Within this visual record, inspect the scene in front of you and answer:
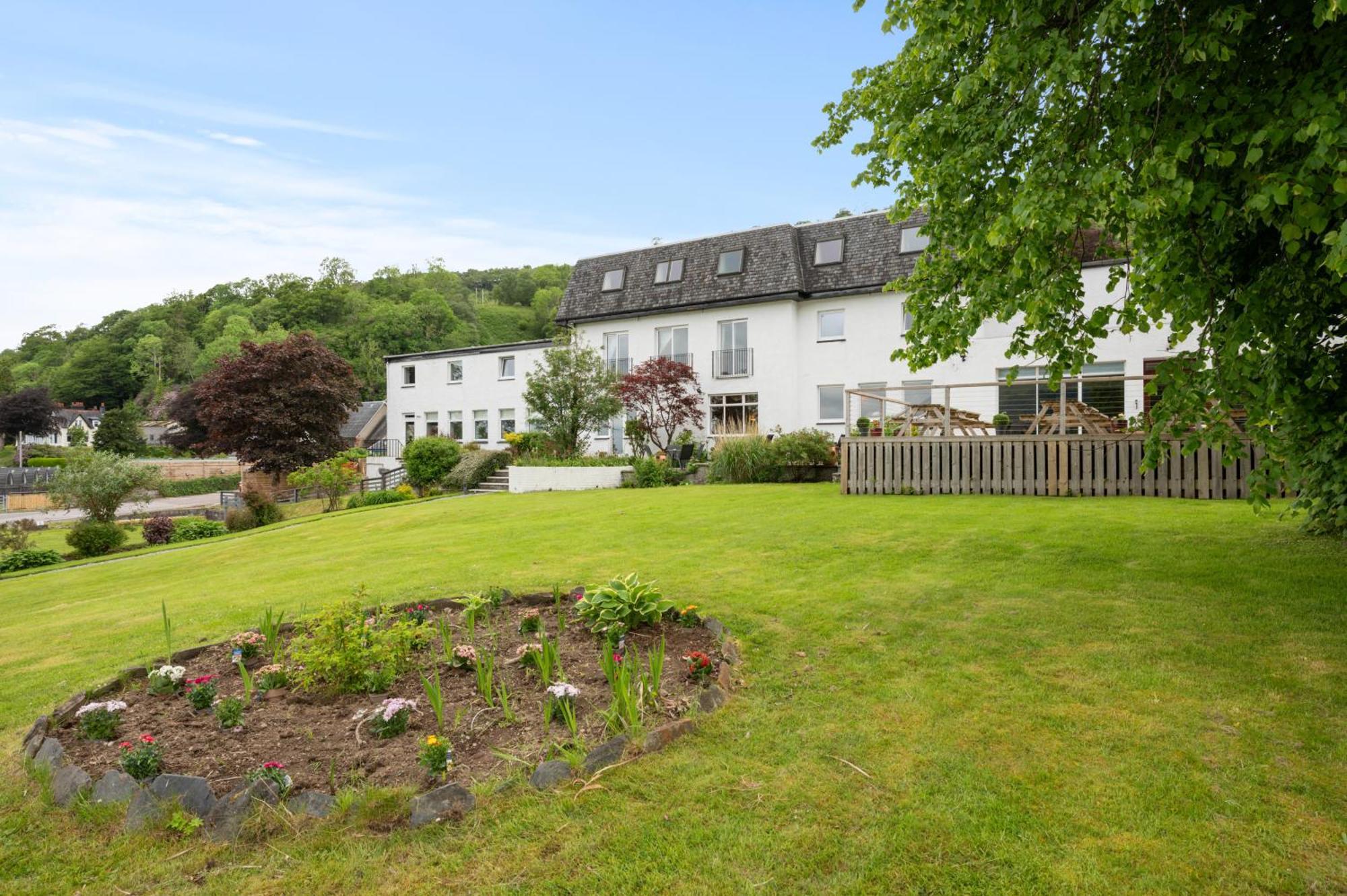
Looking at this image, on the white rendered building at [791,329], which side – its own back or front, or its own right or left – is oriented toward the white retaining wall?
front

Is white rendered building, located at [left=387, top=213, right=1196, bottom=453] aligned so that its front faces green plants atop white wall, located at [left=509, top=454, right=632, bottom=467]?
yes

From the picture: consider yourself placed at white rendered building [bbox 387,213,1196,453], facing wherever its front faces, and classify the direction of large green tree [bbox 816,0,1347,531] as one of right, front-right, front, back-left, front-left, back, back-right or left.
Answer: front-left

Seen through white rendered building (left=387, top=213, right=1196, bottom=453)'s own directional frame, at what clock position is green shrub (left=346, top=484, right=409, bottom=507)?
The green shrub is roughly at 1 o'clock from the white rendered building.

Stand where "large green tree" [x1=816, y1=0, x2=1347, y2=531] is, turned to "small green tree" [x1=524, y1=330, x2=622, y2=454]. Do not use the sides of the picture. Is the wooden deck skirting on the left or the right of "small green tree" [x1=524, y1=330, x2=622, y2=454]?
right

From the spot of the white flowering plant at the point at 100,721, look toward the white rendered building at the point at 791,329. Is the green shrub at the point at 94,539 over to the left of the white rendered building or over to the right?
left

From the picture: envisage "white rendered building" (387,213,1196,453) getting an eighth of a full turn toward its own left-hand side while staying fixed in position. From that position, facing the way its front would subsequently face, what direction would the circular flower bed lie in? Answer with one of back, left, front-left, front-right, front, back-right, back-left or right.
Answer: front

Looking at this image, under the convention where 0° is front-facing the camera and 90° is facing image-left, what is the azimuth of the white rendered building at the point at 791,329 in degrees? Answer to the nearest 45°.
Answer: approximately 45°

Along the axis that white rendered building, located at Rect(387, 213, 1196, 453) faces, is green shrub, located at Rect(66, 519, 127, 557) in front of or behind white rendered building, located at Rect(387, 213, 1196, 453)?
in front

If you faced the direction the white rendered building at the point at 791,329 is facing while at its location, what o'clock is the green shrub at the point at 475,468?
The green shrub is roughly at 1 o'clock from the white rendered building.
